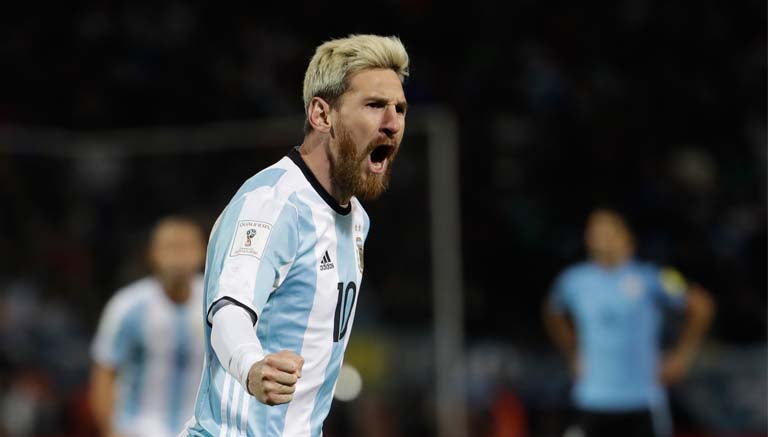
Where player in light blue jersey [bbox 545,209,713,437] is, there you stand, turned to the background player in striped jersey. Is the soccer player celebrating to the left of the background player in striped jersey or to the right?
left

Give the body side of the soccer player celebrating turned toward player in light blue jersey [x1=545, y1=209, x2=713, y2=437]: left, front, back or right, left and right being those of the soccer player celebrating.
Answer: left

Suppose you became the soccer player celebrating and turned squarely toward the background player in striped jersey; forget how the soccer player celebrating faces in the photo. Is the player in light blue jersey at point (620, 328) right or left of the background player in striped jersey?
right

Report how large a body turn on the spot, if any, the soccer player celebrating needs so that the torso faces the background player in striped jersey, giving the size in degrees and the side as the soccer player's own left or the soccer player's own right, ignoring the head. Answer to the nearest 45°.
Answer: approximately 135° to the soccer player's own left

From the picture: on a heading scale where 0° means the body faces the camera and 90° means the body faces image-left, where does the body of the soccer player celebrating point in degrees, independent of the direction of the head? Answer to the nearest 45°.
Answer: approximately 315°
